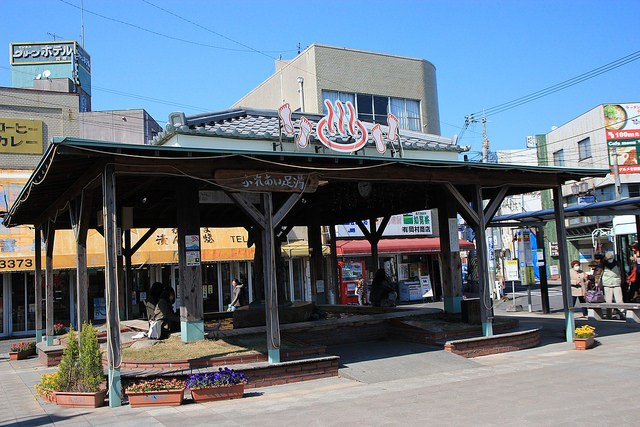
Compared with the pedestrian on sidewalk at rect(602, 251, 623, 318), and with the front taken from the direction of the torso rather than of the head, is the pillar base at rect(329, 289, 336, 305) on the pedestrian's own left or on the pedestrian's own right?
on the pedestrian's own right

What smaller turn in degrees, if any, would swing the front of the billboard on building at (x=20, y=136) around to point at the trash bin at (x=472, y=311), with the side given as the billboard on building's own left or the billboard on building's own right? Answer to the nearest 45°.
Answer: approximately 45° to the billboard on building's own left

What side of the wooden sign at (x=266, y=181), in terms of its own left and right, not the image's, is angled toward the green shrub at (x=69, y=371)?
right

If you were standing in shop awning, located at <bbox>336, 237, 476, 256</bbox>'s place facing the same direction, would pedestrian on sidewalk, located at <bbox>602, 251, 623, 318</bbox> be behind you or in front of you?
in front

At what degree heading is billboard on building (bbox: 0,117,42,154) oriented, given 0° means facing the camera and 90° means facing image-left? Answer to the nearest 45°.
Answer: approximately 0°

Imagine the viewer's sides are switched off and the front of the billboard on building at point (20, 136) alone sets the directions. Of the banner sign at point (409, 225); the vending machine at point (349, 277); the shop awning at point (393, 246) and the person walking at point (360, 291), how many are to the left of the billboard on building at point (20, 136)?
4

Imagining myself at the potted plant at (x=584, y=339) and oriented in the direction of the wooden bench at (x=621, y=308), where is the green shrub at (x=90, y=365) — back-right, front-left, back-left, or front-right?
back-left

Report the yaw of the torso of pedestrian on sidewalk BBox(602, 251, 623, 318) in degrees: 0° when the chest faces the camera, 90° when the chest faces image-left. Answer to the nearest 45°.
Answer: approximately 0°

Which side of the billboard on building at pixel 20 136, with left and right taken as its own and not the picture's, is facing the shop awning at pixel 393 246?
left
